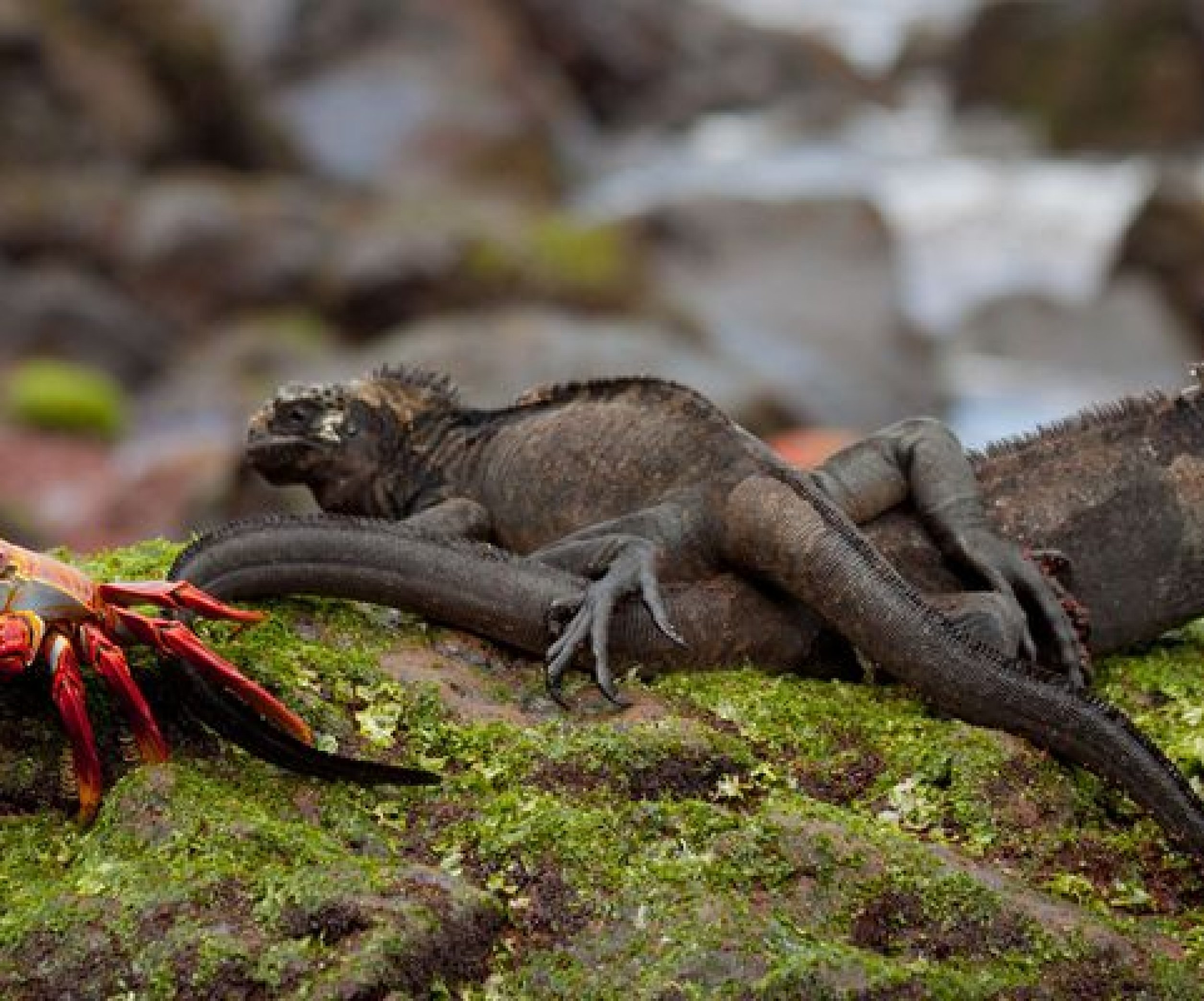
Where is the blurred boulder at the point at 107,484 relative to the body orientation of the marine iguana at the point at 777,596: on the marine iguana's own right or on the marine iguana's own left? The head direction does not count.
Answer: on the marine iguana's own right
